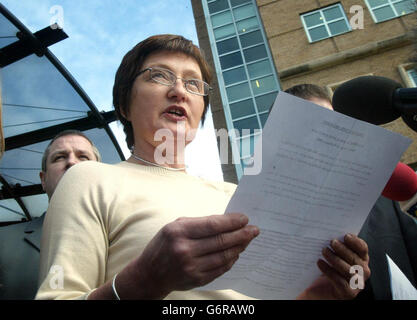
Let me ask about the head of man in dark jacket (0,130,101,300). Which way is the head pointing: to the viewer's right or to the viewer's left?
to the viewer's right

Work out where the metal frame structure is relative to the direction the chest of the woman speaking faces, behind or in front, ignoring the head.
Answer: behind

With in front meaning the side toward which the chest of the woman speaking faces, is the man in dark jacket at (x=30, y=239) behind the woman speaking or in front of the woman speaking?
behind

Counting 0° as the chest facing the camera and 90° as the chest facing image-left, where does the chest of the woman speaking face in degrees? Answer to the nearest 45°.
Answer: approximately 315°

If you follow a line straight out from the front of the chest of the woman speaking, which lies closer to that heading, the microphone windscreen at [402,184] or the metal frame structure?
the microphone windscreen

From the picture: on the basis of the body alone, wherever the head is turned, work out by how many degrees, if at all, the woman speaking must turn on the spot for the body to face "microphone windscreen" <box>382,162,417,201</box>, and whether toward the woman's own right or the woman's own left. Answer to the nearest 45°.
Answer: approximately 45° to the woman's own left

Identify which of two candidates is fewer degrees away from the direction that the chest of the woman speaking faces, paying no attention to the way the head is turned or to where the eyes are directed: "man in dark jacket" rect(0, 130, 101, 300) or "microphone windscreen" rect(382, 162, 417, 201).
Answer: the microphone windscreen

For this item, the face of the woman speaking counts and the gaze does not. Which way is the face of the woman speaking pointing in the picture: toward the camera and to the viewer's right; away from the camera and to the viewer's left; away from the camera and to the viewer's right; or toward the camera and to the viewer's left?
toward the camera and to the viewer's right
